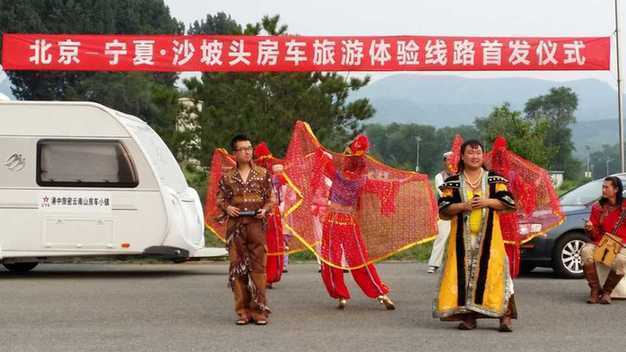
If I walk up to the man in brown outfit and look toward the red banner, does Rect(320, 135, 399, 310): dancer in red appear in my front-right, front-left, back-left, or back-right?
front-right

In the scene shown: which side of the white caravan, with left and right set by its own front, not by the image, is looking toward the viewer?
right

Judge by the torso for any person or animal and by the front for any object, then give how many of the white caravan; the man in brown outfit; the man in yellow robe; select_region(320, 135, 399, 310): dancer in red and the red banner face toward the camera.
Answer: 4

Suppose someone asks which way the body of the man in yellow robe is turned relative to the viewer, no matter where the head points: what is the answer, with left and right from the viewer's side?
facing the viewer

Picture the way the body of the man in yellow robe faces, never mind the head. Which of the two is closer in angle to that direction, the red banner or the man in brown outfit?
the man in brown outfit

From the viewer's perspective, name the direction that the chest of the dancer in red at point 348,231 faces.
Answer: toward the camera

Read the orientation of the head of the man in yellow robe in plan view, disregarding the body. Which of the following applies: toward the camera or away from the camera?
toward the camera

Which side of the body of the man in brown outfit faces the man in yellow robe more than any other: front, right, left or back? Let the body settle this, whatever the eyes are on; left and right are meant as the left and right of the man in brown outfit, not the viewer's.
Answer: left

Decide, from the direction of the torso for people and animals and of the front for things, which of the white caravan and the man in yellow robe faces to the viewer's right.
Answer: the white caravan

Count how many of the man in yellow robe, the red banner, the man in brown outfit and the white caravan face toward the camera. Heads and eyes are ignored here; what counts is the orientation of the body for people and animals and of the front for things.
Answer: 3

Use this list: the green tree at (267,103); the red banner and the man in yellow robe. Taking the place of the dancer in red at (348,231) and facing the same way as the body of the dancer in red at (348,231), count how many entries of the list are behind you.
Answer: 2
